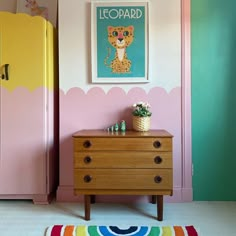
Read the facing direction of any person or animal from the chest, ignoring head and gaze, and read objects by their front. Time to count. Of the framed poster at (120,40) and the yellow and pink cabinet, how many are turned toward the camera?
2

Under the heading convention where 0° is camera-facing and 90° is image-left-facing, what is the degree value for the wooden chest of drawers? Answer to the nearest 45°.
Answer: approximately 0°

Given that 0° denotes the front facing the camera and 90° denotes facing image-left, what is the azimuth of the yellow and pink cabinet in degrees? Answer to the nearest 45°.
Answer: approximately 0°

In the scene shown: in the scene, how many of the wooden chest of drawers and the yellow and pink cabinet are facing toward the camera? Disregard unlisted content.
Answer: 2

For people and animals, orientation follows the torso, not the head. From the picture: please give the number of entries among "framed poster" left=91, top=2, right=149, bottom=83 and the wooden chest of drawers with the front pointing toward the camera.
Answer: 2
